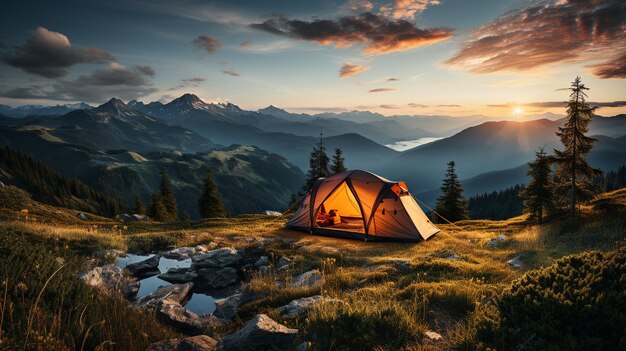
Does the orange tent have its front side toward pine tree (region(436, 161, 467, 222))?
no

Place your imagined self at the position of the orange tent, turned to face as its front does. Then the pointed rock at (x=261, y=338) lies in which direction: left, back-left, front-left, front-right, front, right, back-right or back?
front

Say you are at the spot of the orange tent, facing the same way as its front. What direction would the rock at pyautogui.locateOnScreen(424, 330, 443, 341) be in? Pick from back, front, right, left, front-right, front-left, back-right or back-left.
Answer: front

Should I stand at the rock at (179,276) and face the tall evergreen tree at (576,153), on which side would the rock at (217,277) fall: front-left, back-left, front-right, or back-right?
front-right

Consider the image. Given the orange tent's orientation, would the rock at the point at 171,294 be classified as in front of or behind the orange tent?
in front

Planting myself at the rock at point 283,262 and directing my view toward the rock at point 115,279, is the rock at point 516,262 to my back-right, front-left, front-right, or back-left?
back-left

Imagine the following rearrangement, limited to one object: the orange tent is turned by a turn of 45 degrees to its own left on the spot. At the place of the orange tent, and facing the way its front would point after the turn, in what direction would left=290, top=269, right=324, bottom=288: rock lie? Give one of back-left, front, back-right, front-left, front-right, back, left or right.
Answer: front-right

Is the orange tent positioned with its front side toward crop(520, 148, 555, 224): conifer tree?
no

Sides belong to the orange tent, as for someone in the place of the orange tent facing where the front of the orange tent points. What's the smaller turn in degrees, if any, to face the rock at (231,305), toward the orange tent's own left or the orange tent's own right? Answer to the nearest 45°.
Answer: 0° — it already faces it

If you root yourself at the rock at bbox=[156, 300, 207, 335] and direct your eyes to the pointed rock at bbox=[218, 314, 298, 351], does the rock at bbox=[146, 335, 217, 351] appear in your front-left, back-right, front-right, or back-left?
front-right

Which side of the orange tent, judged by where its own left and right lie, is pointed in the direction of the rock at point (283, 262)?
front

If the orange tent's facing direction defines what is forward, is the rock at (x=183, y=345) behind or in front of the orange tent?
in front

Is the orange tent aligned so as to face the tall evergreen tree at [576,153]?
no

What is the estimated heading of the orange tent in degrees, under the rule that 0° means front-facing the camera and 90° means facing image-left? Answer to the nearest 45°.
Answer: approximately 0°
